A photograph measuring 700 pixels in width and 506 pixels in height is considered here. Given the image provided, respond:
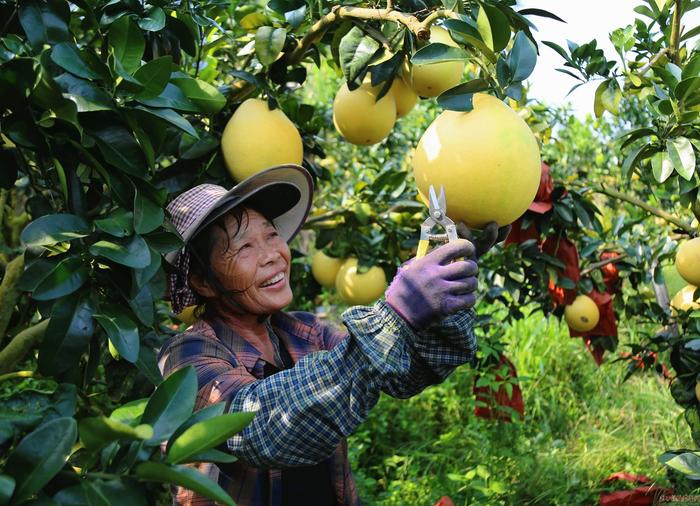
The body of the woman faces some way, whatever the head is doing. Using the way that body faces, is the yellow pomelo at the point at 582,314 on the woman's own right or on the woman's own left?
on the woman's own left

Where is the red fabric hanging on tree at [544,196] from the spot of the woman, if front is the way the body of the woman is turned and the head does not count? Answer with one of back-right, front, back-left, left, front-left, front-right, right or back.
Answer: left

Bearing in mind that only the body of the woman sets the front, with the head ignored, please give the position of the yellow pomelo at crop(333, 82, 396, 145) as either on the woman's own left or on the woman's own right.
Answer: on the woman's own left

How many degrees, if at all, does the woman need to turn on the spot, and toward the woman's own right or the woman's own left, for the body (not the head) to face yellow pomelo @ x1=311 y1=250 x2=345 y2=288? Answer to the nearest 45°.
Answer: approximately 135° to the woman's own left

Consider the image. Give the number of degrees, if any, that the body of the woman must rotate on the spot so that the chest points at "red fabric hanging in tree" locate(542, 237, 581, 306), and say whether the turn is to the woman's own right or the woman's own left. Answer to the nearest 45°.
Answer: approximately 90° to the woman's own left

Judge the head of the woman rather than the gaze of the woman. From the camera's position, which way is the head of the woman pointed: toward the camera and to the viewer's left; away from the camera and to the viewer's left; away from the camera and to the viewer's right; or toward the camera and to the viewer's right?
toward the camera and to the viewer's right

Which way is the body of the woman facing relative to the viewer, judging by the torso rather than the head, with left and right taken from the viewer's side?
facing the viewer and to the right of the viewer

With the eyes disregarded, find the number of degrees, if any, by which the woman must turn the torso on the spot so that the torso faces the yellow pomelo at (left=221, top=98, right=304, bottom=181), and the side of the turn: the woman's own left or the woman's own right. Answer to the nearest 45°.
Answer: approximately 135° to the woman's own left
